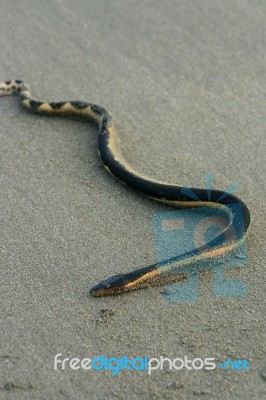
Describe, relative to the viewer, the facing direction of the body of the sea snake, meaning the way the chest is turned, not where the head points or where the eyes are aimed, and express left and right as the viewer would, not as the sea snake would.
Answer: facing the viewer and to the left of the viewer
